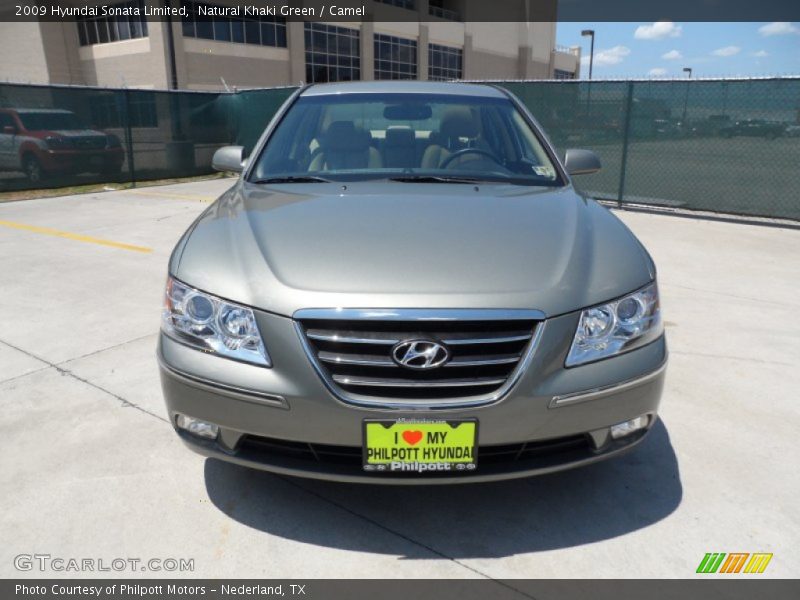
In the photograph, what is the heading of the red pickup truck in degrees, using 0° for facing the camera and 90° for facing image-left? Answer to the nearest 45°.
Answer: approximately 315°

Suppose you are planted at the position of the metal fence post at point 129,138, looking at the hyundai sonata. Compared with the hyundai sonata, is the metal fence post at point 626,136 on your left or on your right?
left

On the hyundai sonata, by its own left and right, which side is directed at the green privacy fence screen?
back

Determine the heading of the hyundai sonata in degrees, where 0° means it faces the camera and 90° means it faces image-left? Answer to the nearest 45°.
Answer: approximately 0°

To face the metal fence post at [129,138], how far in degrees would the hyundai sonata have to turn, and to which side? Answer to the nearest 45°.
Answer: approximately 135° to its right

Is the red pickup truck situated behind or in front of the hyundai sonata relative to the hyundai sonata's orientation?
behind
